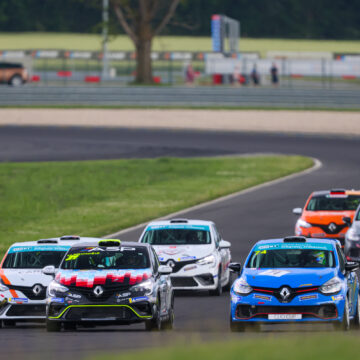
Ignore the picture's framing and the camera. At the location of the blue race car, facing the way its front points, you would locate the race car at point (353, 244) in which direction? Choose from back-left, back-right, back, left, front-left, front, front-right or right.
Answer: back

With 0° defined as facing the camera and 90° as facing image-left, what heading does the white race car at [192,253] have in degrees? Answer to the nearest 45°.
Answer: approximately 0°

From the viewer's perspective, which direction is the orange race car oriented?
toward the camera

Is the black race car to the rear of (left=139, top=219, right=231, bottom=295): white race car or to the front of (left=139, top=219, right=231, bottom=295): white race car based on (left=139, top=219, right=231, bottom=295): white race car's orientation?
to the front

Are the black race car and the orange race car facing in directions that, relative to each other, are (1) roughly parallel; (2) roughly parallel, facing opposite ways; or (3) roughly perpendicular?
roughly parallel

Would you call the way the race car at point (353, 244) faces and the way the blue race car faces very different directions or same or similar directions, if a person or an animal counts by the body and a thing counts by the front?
same or similar directions

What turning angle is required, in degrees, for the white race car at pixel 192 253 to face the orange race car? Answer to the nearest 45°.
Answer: approximately 135° to its left

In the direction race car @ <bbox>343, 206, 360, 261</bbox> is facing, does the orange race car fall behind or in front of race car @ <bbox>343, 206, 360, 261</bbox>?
behind

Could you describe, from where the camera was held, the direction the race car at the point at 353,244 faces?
facing the viewer

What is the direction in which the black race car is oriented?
toward the camera

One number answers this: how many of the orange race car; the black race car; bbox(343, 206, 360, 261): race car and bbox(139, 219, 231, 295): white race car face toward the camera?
4

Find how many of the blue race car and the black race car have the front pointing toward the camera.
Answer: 2
